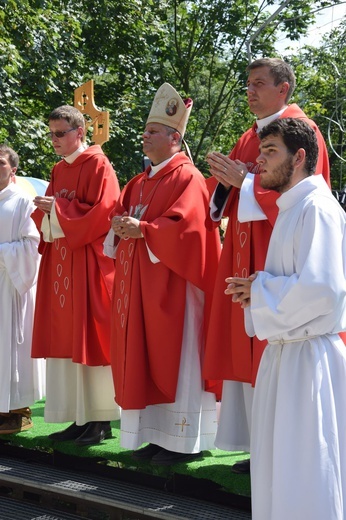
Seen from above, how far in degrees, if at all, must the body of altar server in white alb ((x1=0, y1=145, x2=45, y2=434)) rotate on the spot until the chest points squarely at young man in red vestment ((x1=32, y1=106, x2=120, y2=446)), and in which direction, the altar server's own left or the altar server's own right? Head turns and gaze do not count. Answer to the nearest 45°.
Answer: approximately 90° to the altar server's own left

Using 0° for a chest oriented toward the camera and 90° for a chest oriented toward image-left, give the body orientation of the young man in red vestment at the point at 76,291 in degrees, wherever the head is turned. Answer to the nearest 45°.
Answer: approximately 45°

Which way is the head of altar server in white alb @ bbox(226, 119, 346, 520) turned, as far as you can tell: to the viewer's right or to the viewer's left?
to the viewer's left

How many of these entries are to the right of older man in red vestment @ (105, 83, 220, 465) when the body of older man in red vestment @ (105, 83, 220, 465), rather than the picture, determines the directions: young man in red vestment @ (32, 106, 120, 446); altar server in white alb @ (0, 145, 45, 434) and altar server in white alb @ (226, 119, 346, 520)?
2

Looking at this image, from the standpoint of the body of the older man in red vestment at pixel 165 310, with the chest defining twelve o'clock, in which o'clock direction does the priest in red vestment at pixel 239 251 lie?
The priest in red vestment is roughly at 9 o'clock from the older man in red vestment.

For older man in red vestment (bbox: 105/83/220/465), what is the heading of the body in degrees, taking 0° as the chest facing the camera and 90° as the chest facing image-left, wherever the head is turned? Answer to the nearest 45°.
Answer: approximately 45°

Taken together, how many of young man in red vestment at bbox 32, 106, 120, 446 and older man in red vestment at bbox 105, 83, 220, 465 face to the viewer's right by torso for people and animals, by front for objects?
0

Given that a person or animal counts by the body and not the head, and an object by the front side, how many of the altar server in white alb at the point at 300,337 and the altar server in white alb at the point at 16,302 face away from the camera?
0

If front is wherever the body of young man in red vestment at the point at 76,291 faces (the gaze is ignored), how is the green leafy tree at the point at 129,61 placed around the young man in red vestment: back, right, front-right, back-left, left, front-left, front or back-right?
back-right

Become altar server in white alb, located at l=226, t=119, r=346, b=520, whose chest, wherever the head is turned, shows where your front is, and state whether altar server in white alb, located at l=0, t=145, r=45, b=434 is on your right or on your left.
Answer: on your right

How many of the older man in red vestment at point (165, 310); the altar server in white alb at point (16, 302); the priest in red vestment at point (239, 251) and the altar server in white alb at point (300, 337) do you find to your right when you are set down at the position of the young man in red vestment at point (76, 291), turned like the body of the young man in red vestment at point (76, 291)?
1

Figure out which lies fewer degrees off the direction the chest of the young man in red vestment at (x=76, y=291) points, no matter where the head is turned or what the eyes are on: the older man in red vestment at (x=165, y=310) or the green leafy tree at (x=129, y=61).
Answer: the older man in red vestment
